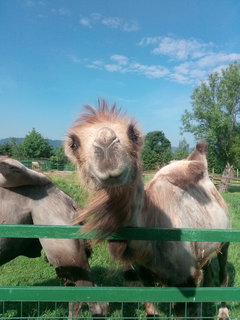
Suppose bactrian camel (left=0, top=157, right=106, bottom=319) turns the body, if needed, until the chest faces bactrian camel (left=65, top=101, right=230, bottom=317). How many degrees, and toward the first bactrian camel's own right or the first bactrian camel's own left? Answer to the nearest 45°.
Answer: approximately 135° to the first bactrian camel's own left

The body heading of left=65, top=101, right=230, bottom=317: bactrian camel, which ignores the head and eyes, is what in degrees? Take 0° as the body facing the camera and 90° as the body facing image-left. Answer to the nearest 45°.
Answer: approximately 45°

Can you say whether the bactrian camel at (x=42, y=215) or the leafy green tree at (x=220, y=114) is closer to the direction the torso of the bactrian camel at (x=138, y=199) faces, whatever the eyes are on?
the bactrian camel

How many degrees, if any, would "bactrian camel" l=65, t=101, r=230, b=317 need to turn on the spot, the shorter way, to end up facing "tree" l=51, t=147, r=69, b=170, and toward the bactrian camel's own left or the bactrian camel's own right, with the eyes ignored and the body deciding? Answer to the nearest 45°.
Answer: approximately 135° to the bactrian camel's own right

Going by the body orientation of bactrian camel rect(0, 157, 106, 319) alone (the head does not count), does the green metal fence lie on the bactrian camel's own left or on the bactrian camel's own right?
on the bactrian camel's own left

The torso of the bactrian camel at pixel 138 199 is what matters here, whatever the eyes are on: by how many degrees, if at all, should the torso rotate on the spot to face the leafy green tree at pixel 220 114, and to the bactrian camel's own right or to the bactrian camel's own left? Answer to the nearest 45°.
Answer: approximately 135° to the bactrian camel's own right

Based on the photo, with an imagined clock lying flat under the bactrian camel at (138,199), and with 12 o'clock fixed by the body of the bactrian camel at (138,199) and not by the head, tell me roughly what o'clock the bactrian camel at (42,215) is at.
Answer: the bactrian camel at (42,215) is roughly at 1 o'clock from the bactrian camel at (138,199).

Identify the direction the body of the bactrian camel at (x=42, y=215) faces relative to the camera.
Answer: to the viewer's left

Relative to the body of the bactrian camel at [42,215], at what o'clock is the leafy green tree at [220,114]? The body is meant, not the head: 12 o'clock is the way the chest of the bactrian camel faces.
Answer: The leafy green tree is roughly at 4 o'clock from the bactrian camel.
